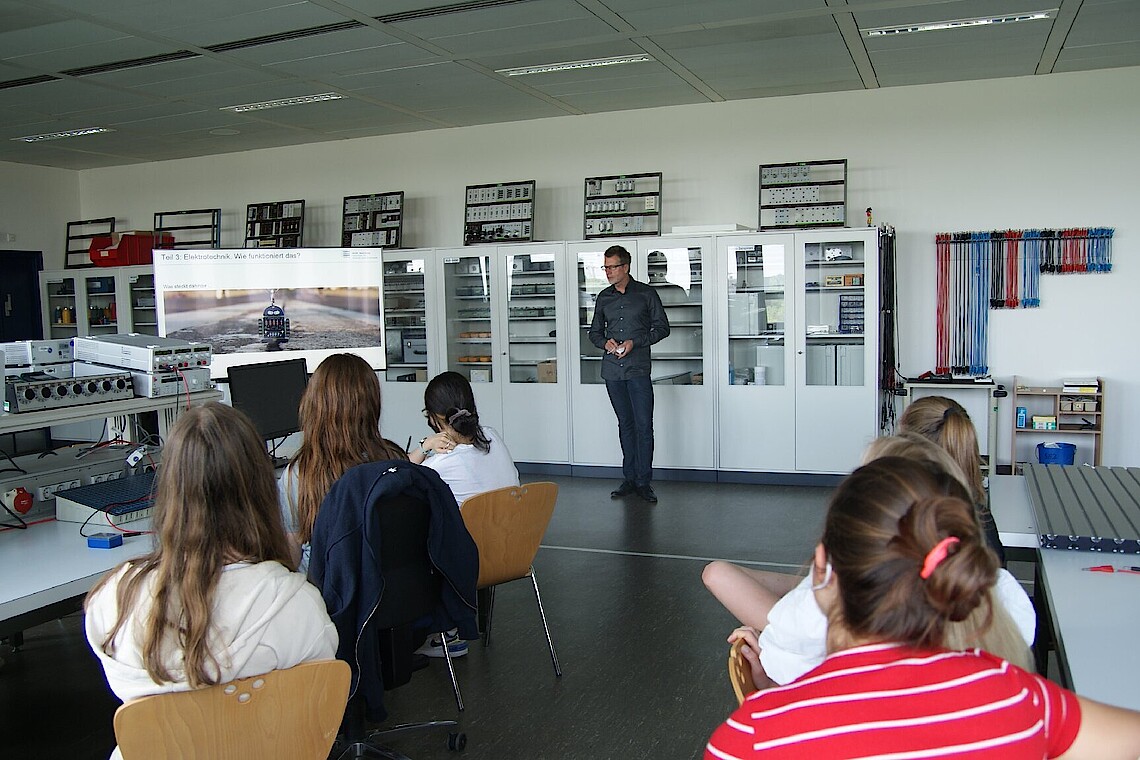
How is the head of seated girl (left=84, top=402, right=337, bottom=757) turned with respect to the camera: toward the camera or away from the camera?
away from the camera

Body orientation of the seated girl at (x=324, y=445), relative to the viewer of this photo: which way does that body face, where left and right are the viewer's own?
facing away from the viewer

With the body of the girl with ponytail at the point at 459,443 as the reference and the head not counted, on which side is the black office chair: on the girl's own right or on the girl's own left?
on the girl's own left

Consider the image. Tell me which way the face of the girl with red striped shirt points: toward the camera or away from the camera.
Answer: away from the camera

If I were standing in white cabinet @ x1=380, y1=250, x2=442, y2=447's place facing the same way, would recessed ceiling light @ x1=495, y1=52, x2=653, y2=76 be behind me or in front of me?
in front

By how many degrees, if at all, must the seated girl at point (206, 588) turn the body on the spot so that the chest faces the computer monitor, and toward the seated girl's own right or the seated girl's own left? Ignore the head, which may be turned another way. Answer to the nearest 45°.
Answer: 0° — they already face it

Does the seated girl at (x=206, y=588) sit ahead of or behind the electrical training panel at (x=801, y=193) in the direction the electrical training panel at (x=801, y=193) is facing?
ahead

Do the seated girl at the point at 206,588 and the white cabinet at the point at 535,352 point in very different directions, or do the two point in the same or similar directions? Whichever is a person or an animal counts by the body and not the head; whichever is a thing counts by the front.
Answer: very different directions

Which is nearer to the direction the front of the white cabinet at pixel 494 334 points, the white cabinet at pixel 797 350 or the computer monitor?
the computer monitor

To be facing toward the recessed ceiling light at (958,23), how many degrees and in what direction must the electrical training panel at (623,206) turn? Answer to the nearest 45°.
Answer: approximately 45° to its left

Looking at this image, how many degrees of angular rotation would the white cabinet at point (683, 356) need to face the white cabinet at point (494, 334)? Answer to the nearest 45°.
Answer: approximately 90° to its right

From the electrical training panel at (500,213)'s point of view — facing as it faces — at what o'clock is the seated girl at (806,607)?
The seated girl is roughly at 12 o'clock from the electrical training panel.

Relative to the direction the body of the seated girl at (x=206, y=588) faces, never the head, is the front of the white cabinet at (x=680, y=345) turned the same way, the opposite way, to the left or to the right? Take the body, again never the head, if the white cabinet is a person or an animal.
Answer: the opposite way

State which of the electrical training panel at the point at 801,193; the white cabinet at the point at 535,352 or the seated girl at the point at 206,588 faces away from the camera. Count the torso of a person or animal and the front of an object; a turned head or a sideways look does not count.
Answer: the seated girl

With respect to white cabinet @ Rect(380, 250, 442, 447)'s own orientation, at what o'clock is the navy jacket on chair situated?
The navy jacket on chair is roughly at 12 o'clock from the white cabinet.
